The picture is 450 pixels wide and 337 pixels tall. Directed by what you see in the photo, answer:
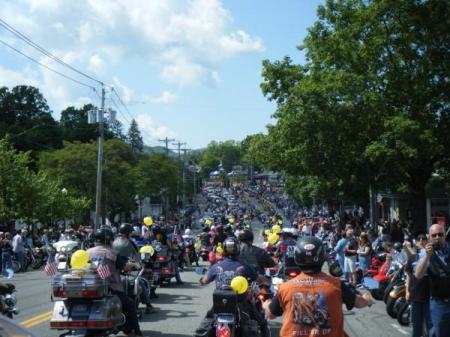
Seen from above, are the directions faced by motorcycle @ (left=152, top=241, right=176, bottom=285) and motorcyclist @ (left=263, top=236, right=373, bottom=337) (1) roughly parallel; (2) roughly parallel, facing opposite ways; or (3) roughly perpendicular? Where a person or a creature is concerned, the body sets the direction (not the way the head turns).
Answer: roughly parallel

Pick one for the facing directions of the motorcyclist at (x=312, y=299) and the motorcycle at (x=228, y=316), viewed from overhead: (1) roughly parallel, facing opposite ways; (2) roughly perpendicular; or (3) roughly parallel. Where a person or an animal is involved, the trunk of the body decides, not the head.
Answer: roughly parallel

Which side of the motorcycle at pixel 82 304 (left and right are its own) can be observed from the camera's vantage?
back

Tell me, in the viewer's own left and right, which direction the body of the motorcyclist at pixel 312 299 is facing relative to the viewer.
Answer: facing away from the viewer

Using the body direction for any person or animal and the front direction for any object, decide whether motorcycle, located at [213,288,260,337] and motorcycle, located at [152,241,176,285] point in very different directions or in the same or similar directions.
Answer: same or similar directions

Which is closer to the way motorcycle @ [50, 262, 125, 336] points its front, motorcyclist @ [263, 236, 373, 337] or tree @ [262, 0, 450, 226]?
the tree

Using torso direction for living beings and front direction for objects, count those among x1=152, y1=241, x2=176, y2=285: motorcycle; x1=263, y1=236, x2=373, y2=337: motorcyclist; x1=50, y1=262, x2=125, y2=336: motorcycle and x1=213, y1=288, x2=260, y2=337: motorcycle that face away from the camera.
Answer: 4

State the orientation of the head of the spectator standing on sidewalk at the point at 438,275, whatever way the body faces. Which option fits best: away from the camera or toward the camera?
toward the camera

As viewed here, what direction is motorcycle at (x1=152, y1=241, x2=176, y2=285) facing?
away from the camera

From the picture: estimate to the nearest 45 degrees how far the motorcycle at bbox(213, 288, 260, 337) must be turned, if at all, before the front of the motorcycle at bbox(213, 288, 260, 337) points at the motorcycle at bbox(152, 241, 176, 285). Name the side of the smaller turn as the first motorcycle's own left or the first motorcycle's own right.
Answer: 0° — it already faces it

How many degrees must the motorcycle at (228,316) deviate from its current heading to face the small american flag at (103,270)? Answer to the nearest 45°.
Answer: approximately 45° to its left

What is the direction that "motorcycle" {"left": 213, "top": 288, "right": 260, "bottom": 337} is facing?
away from the camera

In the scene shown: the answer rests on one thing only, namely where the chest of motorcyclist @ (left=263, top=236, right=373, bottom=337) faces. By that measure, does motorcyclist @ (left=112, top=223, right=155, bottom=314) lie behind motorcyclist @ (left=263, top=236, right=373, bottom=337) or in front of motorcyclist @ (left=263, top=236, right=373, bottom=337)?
in front
